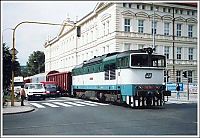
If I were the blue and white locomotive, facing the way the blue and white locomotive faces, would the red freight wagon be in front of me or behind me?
behind

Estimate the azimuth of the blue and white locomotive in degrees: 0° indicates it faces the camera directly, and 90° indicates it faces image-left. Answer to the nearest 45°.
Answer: approximately 315°

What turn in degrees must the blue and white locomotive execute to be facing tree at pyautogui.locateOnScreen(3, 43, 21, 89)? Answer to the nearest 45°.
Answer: approximately 135° to its right
